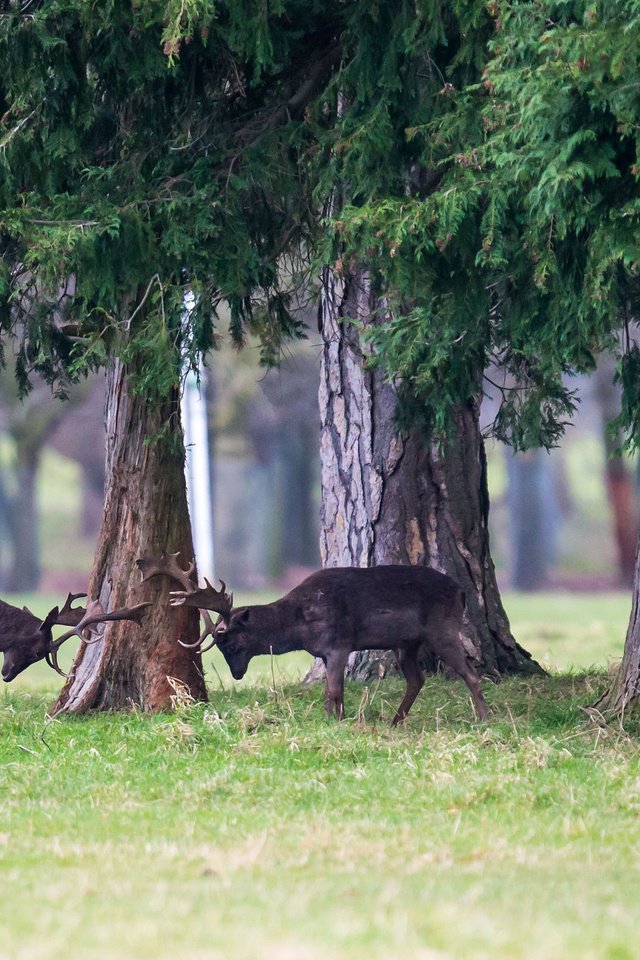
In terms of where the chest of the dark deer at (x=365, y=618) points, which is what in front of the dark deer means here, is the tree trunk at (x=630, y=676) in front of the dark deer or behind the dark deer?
behind

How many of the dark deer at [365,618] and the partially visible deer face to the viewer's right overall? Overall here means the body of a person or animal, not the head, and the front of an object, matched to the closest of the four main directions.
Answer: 1

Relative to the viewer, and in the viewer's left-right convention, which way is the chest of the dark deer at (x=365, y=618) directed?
facing to the left of the viewer

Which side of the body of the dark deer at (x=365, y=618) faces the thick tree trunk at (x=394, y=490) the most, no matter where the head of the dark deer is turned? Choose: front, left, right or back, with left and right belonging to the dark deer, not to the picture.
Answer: right

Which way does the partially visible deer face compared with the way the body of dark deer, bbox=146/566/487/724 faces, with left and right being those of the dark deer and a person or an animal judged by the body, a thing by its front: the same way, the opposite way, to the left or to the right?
the opposite way

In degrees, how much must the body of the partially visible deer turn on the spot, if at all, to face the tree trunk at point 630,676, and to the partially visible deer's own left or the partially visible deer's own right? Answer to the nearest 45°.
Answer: approximately 45° to the partially visible deer's own right

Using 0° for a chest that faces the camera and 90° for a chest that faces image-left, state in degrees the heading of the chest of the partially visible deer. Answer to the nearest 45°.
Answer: approximately 270°

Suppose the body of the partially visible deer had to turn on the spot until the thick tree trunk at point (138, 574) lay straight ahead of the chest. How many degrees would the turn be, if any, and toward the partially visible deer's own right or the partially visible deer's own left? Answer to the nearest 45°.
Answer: approximately 45° to the partially visible deer's own right

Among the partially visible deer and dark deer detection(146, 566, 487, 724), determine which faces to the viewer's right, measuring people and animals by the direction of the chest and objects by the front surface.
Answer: the partially visible deer

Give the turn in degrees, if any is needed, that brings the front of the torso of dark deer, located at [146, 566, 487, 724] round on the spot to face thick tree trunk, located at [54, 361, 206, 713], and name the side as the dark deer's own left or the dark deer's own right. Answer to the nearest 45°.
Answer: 0° — it already faces it

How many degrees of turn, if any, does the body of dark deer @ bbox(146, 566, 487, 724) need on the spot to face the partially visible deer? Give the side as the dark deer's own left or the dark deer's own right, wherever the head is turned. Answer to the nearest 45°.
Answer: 0° — it already faces it
